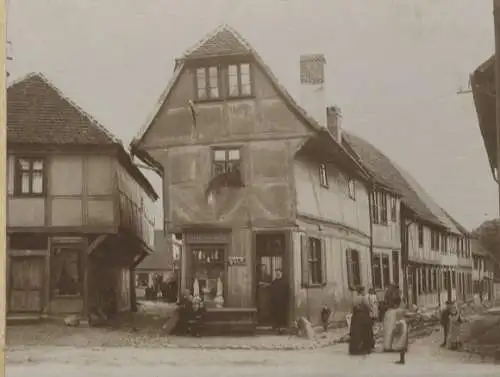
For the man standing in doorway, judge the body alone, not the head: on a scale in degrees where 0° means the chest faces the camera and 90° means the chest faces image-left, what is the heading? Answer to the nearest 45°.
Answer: approximately 0°

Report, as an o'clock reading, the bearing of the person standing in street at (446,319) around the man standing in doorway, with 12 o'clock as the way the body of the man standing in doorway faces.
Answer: The person standing in street is roughly at 9 o'clock from the man standing in doorway.
